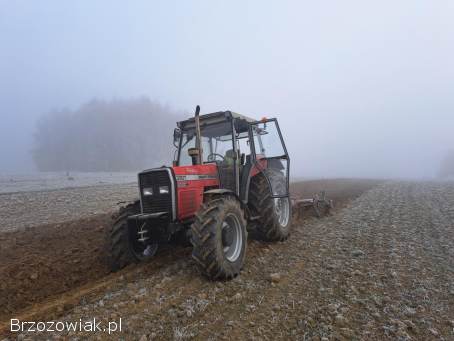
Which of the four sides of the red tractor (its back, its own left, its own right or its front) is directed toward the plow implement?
back
